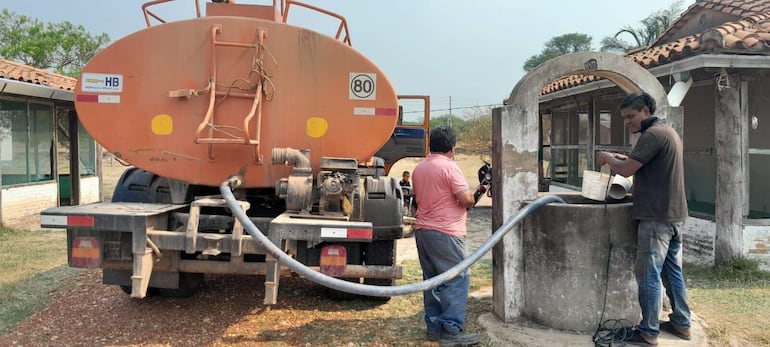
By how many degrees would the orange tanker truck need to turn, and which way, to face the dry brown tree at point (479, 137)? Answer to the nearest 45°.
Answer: approximately 45° to its right

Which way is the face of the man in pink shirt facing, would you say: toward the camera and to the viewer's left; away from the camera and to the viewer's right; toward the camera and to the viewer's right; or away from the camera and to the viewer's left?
away from the camera and to the viewer's right

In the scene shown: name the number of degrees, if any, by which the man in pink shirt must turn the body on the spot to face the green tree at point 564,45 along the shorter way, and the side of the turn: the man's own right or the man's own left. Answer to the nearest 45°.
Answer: approximately 45° to the man's own left

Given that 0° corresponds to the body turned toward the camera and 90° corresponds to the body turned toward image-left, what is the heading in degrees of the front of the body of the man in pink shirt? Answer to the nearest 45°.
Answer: approximately 225°

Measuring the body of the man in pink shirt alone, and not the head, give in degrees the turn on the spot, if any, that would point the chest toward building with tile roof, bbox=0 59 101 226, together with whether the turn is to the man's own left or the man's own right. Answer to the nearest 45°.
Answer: approximately 90° to the man's own left

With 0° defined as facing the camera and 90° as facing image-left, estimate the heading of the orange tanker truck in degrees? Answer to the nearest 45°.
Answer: approximately 180°

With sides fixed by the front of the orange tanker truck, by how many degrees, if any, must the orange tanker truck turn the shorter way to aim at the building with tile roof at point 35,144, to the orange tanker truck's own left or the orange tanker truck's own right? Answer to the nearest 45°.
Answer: approximately 45° to the orange tanker truck's own left

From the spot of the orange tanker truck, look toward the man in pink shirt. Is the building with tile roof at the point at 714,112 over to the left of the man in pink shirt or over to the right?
left

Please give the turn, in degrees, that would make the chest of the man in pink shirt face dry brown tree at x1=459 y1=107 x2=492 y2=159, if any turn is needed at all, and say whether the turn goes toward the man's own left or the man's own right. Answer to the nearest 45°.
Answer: approximately 45° to the man's own left

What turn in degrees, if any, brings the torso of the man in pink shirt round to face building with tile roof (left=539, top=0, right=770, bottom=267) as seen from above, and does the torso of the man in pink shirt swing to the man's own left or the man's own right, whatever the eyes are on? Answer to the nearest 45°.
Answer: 0° — they already face it

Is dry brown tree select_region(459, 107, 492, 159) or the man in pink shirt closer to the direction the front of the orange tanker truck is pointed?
the dry brown tree
